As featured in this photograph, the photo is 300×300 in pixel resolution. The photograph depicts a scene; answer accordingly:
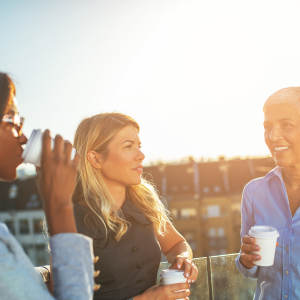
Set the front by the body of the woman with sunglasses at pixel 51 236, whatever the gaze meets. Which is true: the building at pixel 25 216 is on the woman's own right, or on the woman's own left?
on the woman's own left

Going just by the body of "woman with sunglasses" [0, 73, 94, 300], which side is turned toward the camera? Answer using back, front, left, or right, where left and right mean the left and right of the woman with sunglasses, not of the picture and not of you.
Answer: right

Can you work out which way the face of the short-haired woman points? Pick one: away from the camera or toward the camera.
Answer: toward the camera

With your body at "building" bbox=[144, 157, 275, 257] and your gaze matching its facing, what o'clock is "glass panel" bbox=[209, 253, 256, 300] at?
The glass panel is roughly at 12 o'clock from the building.

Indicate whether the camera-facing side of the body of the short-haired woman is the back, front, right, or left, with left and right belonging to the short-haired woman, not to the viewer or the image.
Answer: front

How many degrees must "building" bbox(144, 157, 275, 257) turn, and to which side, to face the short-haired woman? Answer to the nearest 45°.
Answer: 0° — it already faces them

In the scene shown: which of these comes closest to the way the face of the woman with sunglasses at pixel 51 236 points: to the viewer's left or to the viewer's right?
to the viewer's right

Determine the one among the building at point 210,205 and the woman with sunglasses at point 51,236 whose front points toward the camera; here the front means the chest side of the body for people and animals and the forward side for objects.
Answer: the building

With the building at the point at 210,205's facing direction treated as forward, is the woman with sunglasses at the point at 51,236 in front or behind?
in front

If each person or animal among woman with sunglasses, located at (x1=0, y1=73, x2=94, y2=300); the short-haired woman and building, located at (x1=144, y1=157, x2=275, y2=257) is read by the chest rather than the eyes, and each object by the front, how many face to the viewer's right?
1
